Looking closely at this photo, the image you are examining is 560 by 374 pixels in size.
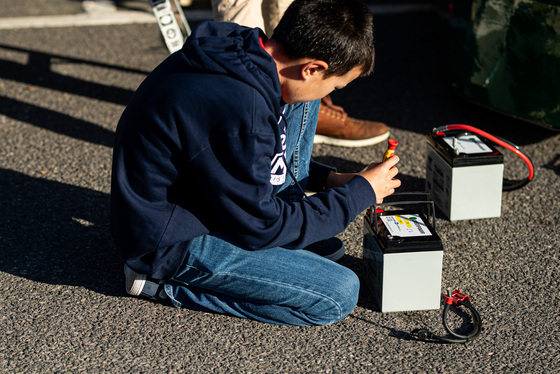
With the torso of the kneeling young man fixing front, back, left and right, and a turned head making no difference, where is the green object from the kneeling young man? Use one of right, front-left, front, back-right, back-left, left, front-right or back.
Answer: front-left

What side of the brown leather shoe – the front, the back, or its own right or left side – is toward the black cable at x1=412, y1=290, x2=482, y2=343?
right

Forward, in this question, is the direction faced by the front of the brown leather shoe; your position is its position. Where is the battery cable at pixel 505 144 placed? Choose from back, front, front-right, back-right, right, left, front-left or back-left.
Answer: front-right

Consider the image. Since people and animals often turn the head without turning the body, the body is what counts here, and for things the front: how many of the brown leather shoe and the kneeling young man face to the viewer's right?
2

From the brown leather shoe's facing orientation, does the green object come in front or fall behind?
in front

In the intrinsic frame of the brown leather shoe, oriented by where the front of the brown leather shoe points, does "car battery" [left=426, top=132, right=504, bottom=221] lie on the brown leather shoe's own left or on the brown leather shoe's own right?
on the brown leather shoe's own right

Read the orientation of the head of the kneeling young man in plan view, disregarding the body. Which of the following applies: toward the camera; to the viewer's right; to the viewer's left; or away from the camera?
to the viewer's right

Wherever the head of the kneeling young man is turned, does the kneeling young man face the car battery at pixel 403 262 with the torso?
yes

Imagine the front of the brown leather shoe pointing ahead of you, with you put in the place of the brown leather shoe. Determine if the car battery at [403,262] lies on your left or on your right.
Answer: on your right

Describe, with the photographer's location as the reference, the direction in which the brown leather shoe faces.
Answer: facing to the right of the viewer

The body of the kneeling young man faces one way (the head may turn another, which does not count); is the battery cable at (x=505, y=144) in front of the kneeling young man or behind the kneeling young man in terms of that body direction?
in front

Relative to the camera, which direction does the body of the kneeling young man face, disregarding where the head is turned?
to the viewer's right

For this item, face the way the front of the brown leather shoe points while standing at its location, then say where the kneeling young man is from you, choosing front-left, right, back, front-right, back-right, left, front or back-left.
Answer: right
